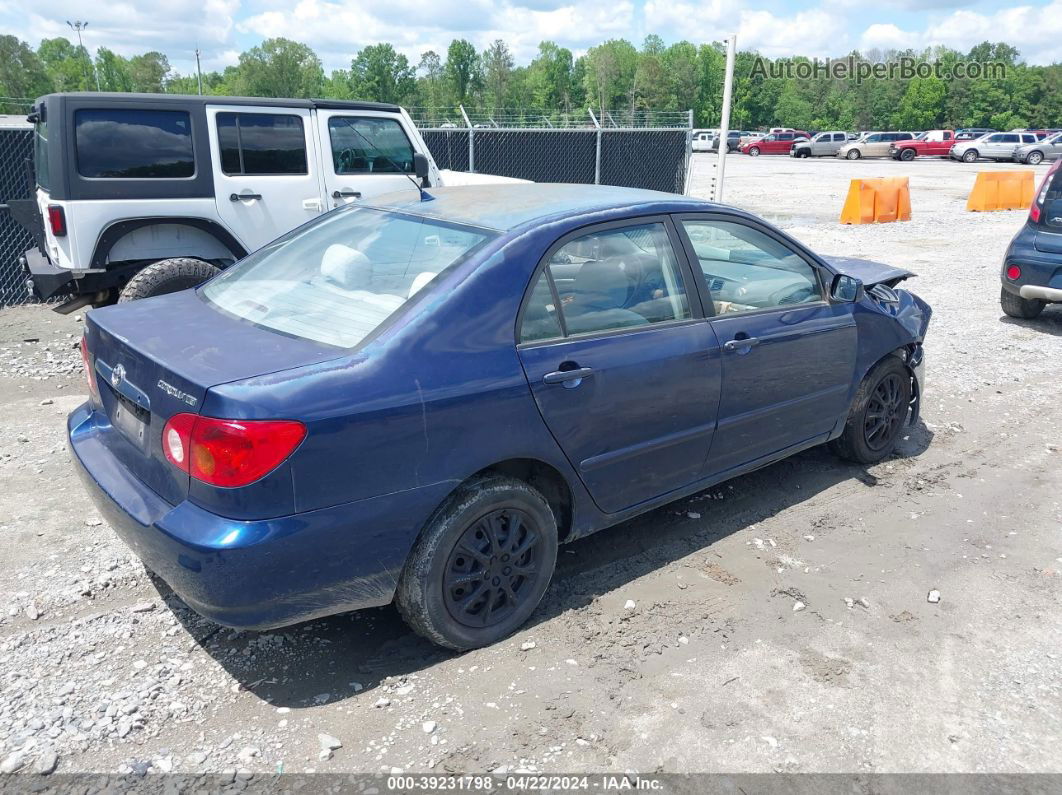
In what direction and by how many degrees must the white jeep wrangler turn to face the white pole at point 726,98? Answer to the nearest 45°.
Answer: approximately 45° to its left

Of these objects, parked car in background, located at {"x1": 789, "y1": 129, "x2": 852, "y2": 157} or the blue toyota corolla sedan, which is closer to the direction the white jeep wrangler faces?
the parked car in background

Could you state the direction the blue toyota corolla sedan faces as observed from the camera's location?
facing away from the viewer and to the right of the viewer

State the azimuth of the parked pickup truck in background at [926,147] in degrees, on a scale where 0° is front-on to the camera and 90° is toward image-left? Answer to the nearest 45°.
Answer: approximately 45°

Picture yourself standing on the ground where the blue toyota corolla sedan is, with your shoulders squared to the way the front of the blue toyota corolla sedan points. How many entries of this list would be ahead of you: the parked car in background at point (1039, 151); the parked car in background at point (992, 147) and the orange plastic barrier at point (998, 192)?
3

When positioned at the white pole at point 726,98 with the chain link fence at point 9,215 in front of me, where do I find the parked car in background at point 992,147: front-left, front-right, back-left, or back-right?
back-right

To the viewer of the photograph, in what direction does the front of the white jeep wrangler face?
facing to the right of the viewer

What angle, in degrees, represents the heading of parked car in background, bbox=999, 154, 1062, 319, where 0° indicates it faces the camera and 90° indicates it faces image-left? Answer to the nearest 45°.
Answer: approximately 180°

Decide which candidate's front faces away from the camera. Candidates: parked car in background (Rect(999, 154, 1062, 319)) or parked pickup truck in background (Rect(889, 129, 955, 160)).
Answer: parked car in background (Rect(999, 154, 1062, 319))
